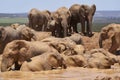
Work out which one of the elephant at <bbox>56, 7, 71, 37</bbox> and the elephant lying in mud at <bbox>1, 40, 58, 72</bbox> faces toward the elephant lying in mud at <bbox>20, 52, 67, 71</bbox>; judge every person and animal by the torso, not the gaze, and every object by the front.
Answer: the elephant

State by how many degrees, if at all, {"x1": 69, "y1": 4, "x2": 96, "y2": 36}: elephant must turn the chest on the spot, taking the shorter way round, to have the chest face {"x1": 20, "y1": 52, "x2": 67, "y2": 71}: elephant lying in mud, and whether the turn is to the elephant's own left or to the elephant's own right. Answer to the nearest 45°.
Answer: approximately 45° to the elephant's own right

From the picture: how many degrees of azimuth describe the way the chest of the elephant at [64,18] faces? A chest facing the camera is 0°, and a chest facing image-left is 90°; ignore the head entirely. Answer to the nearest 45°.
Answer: approximately 0°

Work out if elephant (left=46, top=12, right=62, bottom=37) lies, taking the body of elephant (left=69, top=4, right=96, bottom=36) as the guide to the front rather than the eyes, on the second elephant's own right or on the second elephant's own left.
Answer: on the second elephant's own right

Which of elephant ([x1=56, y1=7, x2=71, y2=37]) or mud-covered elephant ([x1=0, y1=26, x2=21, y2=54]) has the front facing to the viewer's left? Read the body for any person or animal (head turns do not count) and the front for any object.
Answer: the mud-covered elephant

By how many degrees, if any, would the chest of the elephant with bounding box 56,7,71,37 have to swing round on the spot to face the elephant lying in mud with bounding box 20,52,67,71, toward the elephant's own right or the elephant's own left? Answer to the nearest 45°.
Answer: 0° — it already faces it
